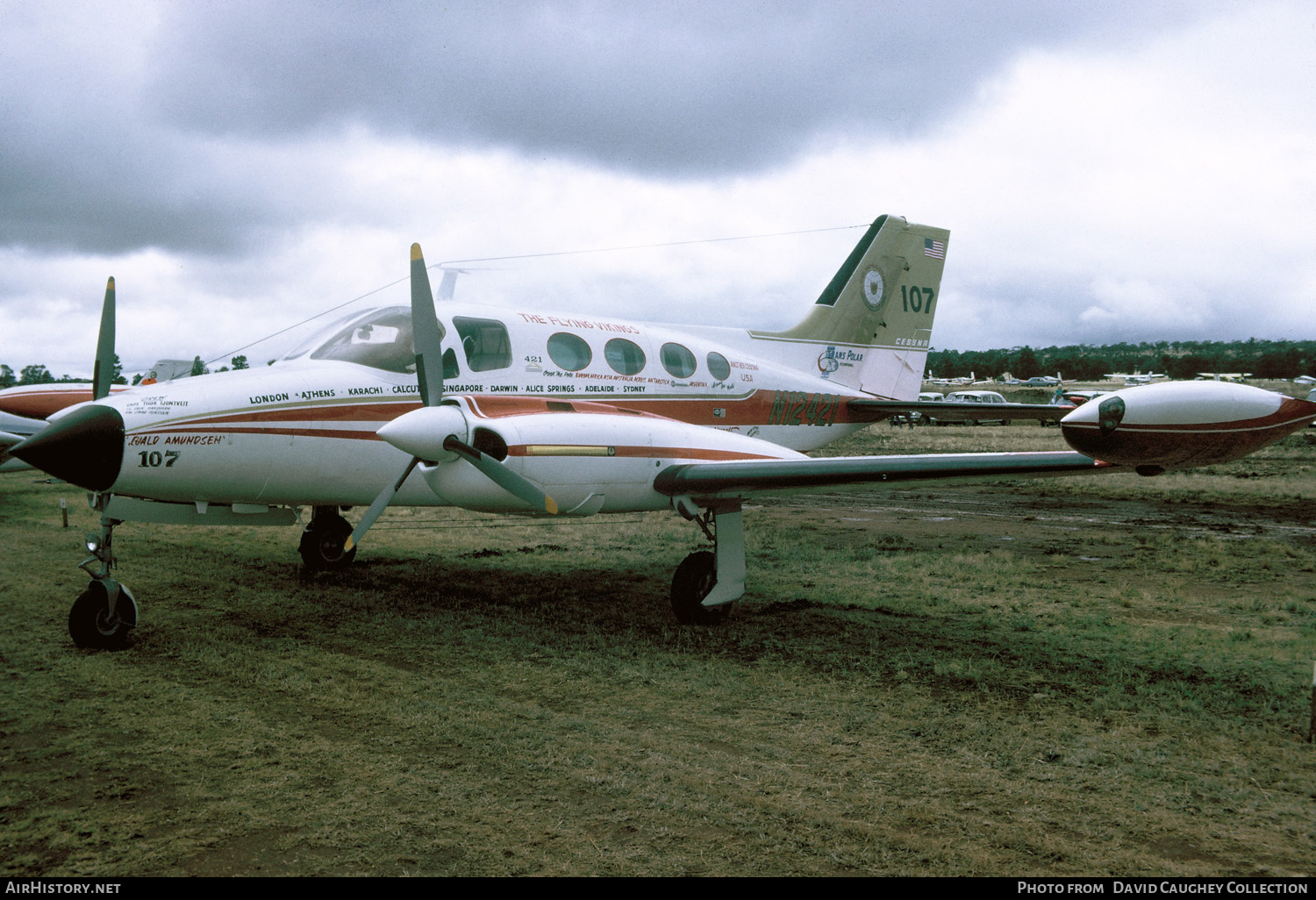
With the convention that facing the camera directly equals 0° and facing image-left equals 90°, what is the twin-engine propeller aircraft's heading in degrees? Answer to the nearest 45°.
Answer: approximately 45°
